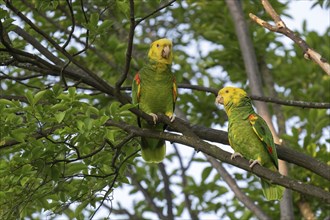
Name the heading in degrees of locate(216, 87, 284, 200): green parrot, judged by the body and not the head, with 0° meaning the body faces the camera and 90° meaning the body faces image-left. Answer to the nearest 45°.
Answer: approximately 45°

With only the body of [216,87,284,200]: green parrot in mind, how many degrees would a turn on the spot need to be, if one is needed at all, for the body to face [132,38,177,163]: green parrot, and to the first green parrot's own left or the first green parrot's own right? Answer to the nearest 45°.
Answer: approximately 45° to the first green parrot's own right
